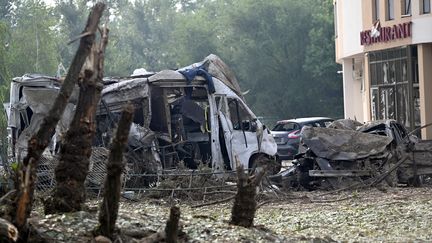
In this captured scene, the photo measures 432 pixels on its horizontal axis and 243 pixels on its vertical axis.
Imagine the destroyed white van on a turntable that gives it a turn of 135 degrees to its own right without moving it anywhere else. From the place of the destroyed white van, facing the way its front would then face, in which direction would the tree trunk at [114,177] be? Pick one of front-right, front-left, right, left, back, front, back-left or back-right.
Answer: front-left

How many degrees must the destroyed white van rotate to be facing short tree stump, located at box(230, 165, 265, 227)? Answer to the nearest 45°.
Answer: approximately 90° to its right

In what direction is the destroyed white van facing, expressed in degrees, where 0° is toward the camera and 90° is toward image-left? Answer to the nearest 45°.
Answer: approximately 270°

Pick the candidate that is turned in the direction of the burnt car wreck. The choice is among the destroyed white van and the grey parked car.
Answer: the destroyed white van

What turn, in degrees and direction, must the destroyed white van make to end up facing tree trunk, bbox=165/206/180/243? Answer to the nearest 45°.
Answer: approximately 90° to its right

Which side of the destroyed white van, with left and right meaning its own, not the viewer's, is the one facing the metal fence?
right

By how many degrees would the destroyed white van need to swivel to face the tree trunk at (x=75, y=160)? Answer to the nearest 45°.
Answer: approximately 90° to its right

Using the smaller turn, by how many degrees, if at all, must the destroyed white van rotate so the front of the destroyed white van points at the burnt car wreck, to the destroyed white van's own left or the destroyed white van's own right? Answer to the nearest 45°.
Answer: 0° — it already faces it
